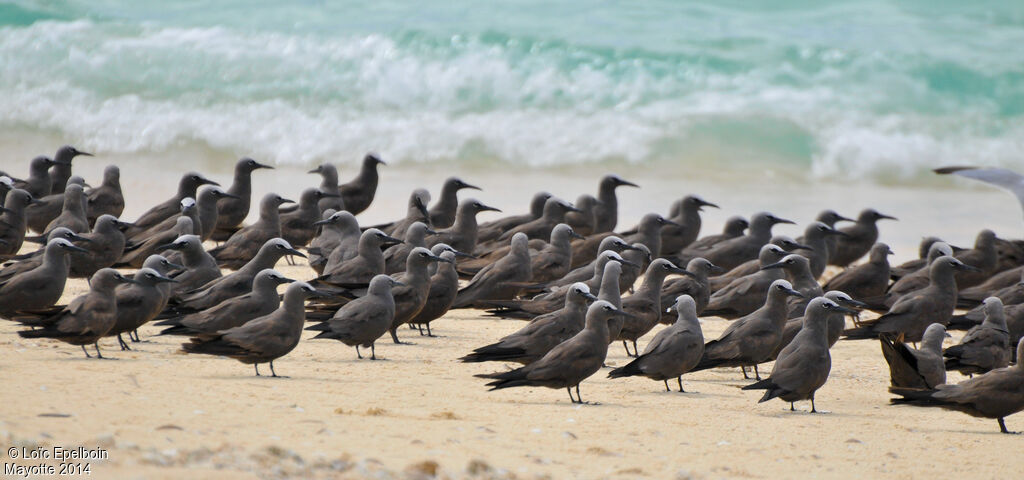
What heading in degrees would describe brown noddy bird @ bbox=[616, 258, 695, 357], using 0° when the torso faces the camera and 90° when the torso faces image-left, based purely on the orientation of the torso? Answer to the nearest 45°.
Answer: approximately 270°

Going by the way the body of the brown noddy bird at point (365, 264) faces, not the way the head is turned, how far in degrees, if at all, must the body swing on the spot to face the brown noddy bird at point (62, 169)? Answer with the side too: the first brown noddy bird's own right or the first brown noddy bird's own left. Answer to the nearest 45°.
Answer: approximately 135° to the first brown noddy bird's own left

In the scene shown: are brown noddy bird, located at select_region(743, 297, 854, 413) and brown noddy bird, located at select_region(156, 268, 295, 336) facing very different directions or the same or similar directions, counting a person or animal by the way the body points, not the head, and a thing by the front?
same or similar directions

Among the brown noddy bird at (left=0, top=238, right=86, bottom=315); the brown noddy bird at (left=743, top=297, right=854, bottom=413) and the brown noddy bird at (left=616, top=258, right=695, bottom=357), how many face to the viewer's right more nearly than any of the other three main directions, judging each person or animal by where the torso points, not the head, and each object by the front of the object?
3

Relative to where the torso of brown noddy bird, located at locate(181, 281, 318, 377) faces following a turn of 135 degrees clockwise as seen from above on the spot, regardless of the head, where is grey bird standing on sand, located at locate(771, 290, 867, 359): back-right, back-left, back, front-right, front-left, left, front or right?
back-left

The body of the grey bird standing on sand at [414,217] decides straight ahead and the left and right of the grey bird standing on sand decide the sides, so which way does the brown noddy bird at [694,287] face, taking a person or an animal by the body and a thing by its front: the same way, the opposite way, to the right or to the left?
the same way

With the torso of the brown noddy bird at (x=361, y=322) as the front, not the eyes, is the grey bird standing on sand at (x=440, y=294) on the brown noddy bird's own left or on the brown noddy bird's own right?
on the brown noddy bird's own left

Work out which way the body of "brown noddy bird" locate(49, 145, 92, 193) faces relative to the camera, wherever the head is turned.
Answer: to the viewer's right

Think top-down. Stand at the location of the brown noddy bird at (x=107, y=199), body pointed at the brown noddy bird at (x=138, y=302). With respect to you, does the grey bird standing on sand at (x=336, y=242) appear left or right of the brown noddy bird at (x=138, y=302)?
left

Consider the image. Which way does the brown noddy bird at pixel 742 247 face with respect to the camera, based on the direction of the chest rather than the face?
to the viewer's right

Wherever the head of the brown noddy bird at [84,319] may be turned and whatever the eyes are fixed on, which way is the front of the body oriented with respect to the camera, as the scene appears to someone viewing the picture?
to the viewer's right

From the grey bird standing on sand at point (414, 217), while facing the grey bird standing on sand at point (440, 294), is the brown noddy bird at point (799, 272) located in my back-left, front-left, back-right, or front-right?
front-left

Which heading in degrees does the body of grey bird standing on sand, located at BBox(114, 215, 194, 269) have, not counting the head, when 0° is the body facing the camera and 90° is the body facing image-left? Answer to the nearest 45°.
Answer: approximately 270°

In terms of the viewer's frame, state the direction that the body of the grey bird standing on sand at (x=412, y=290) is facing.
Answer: to the viewer's right

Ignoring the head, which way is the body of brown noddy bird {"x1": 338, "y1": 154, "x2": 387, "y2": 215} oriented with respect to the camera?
to the viewer's right

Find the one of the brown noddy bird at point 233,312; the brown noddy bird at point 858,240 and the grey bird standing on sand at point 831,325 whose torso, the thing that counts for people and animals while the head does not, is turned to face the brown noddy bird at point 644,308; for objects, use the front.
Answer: the brown noddy bird at point 233,312

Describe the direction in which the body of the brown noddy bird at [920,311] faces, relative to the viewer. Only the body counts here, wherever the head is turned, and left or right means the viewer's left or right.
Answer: facing to the right of the viewer

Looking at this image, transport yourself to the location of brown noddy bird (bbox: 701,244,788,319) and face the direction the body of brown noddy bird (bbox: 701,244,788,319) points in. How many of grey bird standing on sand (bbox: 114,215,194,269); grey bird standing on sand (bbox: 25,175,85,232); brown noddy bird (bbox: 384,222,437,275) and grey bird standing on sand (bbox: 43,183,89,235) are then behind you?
4

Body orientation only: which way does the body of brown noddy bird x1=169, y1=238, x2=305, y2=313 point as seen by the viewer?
to the viewer's right
